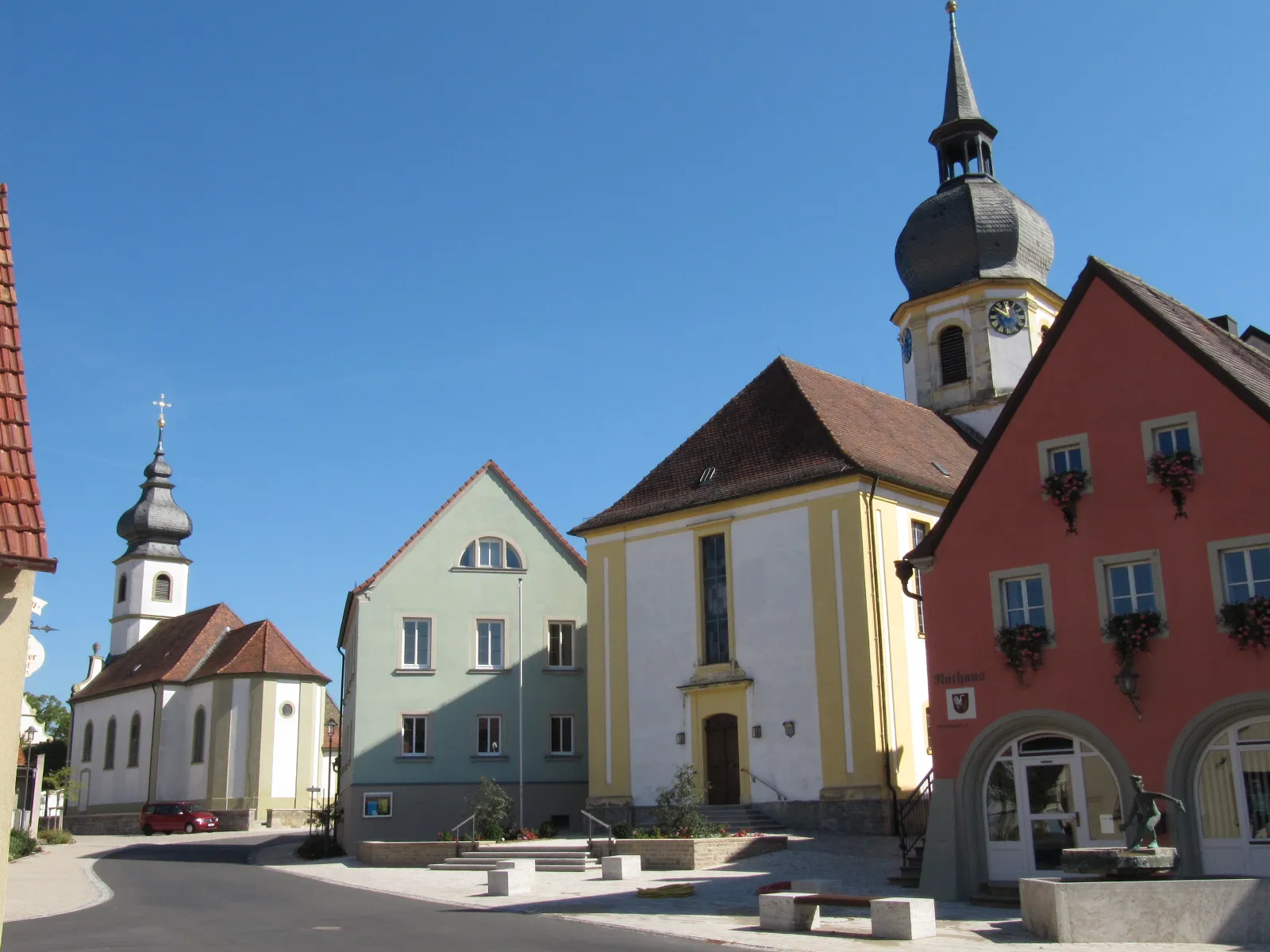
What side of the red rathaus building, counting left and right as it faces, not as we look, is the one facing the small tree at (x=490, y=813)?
right

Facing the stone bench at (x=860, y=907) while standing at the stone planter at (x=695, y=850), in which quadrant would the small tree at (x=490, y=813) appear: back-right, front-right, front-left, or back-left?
back-right

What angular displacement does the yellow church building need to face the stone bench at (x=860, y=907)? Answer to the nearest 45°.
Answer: approximately 45° to its left

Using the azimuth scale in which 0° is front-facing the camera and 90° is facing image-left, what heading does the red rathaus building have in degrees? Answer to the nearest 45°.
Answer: approximately 45°

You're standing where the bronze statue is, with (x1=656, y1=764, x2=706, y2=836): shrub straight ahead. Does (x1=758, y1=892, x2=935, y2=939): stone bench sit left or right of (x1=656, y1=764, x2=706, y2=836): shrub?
left

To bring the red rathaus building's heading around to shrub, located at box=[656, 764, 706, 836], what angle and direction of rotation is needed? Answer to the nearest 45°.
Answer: approximately 90° to its right

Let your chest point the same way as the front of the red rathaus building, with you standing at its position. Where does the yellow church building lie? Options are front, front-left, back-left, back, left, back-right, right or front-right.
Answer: right

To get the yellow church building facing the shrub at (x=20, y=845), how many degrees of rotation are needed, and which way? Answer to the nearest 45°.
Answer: approximately 45° to its right

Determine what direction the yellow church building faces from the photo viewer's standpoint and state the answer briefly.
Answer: facing the viewer and to the left of the viewer

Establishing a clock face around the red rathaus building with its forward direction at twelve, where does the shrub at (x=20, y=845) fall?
The shrub is roughly at 2 o'clock from the red rathaus building.

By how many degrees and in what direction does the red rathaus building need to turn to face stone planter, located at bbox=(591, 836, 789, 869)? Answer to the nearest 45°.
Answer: approximately 90° to its right

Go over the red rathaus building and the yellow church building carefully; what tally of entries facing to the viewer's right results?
0

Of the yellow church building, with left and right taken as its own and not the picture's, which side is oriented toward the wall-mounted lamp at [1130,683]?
left

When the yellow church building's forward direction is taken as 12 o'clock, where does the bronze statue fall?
The bronze statue is roughly at 10 o'clock from the yellow church building.
